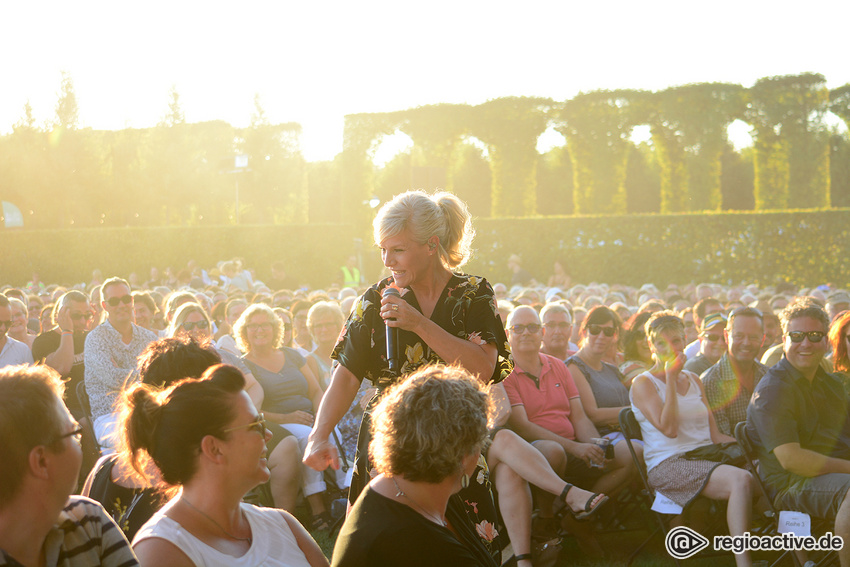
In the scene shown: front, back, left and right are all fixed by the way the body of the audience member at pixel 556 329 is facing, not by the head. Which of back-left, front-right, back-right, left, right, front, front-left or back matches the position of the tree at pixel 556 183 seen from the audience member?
back

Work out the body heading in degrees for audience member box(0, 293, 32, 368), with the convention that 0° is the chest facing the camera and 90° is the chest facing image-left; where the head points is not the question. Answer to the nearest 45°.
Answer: approximately 0°

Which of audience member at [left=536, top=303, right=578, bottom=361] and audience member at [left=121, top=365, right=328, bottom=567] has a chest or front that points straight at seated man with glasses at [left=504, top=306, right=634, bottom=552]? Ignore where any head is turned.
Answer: audience member at [left=536, top=303, right=578, bottom=361]

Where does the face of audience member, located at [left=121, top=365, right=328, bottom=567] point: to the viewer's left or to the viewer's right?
to the viewer's right

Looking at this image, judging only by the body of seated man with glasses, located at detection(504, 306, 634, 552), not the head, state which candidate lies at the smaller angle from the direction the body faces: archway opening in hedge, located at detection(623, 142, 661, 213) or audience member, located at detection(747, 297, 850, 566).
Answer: the audience member

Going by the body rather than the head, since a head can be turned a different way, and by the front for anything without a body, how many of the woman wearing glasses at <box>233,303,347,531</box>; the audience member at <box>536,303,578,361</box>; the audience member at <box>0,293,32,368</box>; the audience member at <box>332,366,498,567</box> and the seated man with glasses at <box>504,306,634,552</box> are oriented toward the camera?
4

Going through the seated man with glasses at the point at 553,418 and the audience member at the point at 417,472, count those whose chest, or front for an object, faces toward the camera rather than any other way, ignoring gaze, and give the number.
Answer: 1

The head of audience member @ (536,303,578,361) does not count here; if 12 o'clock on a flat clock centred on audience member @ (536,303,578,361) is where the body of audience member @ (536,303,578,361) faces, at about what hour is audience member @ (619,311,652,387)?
audience member @ (619,311,652,387) is roughly at 8 o'clock from audience member @ (536,303,578,361).

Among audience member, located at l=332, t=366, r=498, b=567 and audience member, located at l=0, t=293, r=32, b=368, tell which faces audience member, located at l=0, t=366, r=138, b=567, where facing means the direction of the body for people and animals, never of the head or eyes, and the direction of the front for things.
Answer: audience member, located at l=0, t=293, r=32, b=368

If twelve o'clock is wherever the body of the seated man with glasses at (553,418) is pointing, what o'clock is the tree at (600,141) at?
The tree is roughly at 6 o'clock from the seated man with glasses.

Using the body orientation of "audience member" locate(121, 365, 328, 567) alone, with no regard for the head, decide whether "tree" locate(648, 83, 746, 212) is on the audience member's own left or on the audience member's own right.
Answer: on the audience member's own left
